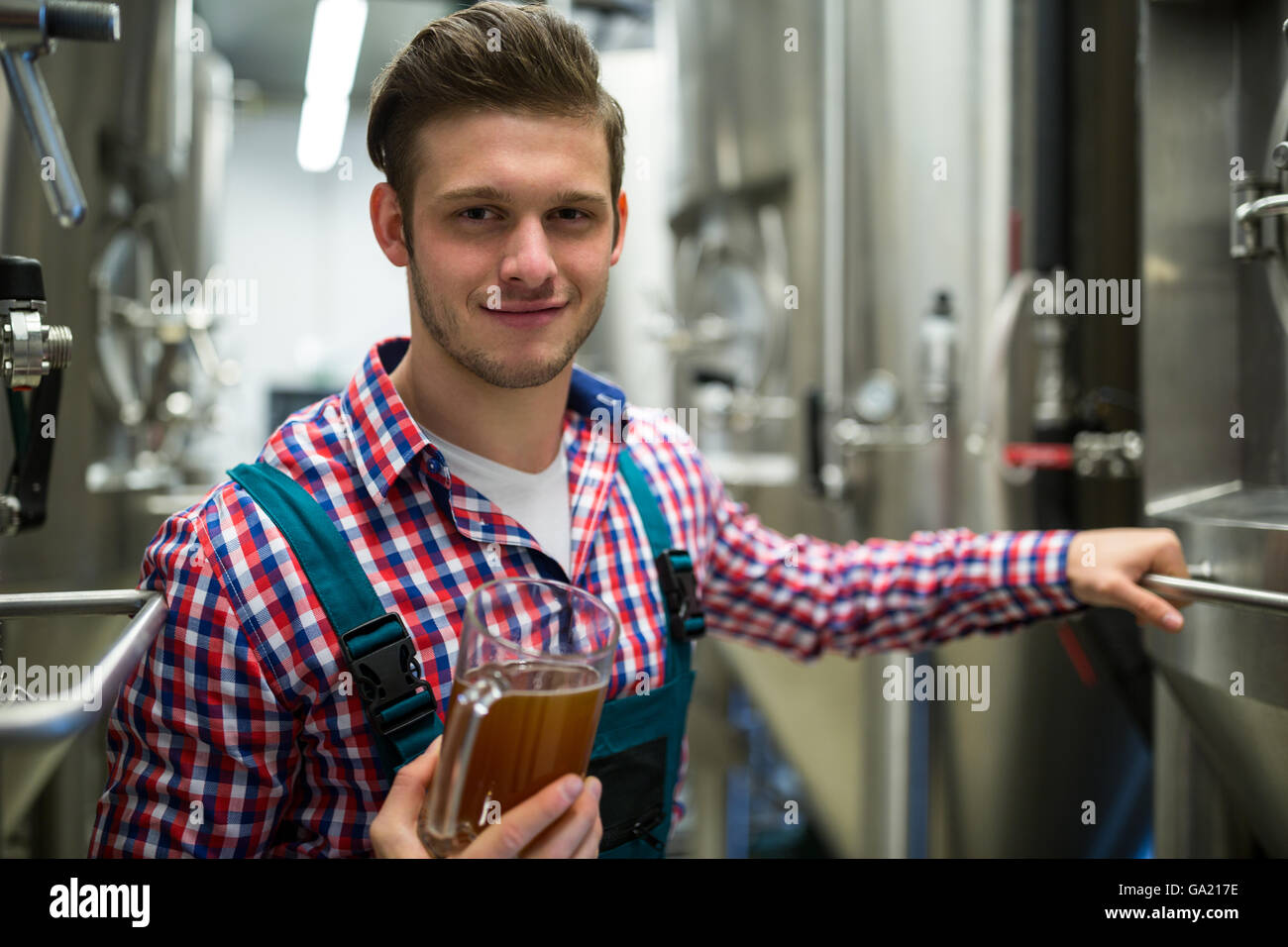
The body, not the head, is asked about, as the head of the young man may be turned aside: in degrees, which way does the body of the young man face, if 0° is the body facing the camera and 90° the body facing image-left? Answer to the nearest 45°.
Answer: approximately 315°

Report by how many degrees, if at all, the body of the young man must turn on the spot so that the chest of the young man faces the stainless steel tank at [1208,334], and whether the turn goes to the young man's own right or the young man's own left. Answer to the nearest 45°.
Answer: approximately 90° to the young man's own left

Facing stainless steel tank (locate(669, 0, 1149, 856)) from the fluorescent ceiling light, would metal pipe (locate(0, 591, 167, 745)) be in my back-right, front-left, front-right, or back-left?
front-right

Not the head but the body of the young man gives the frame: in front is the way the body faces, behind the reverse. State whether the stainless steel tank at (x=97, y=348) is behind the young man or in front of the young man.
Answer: behind

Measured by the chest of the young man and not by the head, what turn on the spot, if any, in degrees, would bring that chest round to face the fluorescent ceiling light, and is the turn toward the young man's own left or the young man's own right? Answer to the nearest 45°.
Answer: approximately 135° to the young man's own left

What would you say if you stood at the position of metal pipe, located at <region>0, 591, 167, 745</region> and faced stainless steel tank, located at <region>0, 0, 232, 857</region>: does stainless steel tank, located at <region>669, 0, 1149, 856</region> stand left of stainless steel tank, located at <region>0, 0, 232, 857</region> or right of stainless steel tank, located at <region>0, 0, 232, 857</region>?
right
